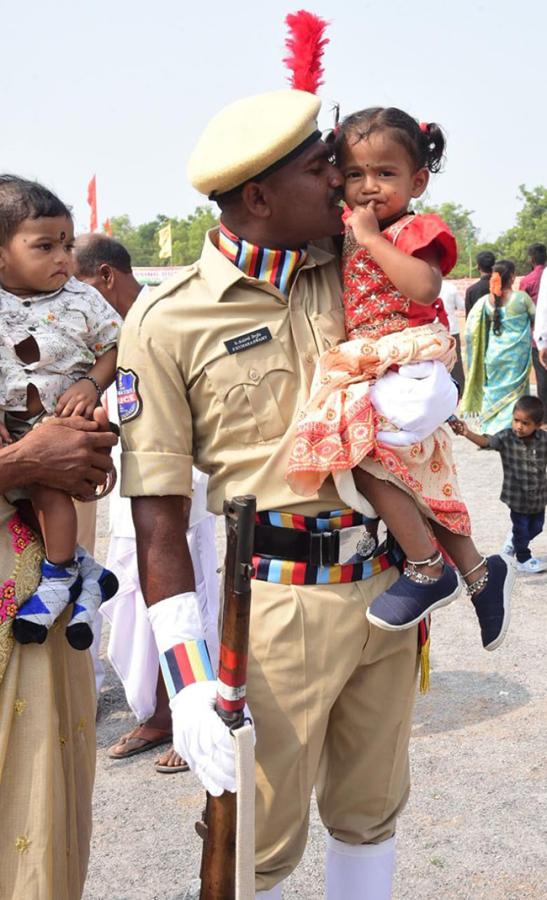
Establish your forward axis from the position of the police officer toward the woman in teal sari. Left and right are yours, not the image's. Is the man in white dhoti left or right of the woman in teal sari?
left

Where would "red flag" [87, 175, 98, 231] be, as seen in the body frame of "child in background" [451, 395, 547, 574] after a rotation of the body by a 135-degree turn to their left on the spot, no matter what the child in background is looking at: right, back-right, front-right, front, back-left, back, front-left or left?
left

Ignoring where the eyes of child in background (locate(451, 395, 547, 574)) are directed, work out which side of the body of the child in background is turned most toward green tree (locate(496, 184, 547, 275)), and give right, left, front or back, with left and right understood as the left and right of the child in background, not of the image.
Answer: back

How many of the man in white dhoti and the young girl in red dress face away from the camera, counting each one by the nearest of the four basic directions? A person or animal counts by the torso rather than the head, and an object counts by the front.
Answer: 0

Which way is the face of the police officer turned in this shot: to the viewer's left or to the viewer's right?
to the viewer's right

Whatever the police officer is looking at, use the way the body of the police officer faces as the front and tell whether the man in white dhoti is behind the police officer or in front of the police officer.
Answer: behind

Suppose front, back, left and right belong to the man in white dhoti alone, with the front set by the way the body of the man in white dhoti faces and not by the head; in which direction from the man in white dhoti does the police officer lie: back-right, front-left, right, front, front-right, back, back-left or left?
front-left

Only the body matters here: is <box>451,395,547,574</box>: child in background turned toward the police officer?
yes

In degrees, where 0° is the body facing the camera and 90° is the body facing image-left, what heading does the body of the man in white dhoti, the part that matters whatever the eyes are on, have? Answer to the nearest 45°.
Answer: approximately 45°

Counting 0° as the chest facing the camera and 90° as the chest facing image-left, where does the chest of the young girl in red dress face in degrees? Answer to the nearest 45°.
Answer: approximately 45°
